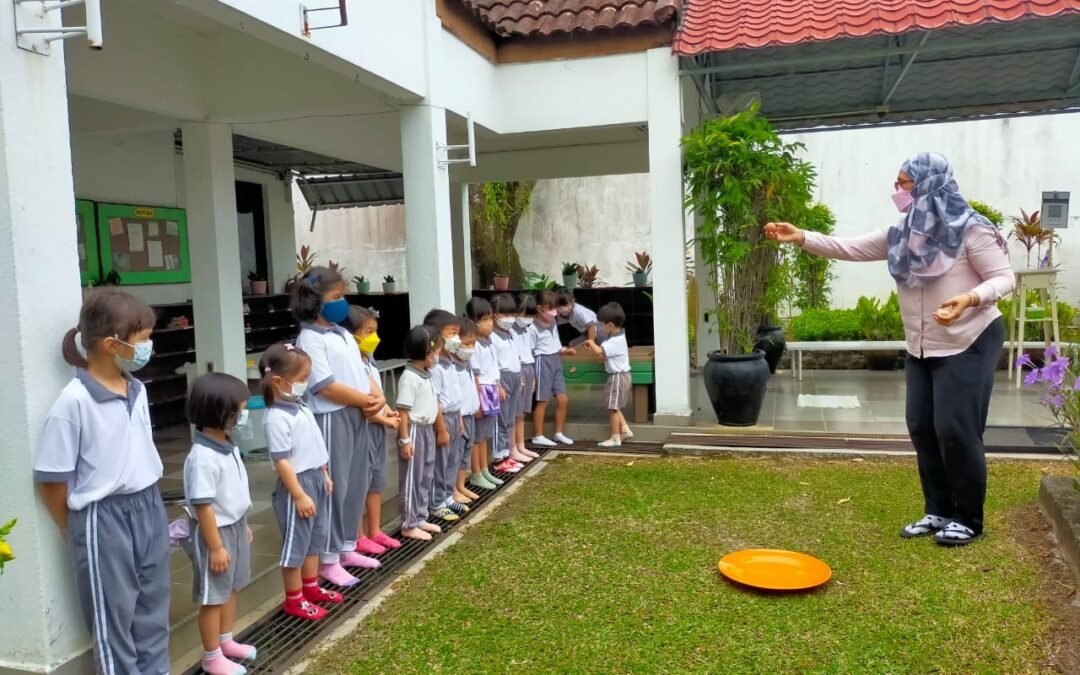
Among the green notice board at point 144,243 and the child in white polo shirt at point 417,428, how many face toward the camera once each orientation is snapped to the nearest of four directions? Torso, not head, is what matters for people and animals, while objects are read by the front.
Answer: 1

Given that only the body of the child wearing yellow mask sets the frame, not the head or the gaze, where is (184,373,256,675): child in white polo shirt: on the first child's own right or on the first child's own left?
on the first child's own right

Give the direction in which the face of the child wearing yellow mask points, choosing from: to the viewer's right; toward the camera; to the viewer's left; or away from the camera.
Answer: to the viewer's right

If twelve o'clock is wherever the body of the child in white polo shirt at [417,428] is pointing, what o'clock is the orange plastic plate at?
The orange plastic plate is roughly at 11 o'clock from the child in white polo shirt.

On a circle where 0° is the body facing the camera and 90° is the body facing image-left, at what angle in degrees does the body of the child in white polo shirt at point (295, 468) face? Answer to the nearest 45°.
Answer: approximately 315°

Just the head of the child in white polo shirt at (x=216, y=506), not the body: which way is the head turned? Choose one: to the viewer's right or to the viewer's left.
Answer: to the viewer's right

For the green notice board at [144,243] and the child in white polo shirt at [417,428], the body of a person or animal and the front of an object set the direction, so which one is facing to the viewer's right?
the child in white polo shirt

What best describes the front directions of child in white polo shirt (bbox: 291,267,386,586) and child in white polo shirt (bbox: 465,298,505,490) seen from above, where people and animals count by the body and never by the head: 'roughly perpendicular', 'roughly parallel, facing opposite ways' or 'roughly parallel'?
roughly parallel

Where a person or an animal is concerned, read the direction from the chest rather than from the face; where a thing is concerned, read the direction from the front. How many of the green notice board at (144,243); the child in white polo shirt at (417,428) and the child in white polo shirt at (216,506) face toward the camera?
1

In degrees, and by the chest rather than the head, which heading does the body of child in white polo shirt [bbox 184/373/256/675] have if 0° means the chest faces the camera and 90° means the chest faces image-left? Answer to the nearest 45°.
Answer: approximately 270°

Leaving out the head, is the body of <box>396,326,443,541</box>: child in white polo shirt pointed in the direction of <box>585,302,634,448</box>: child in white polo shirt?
no

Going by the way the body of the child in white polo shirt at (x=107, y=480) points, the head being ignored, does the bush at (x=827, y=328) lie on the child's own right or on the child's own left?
on the child's own left

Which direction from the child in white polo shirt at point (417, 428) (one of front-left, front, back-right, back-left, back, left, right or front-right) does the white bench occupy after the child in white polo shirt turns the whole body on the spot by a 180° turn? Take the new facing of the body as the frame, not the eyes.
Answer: back-right

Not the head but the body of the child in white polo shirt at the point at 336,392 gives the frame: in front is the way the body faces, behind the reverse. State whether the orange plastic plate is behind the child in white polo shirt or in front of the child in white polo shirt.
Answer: in front

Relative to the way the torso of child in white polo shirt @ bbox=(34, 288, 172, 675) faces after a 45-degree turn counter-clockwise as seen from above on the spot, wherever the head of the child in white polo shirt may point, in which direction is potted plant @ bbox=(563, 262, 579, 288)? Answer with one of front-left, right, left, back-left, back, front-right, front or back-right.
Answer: front-left

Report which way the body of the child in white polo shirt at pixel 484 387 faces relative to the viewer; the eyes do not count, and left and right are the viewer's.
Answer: facing the viewer and to the right of the viewer

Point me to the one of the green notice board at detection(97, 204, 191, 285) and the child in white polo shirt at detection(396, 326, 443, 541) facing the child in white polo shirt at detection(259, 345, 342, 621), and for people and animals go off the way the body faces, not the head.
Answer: the green notice board

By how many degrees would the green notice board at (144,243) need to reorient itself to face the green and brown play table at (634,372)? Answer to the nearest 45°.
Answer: approximately 45° to its left

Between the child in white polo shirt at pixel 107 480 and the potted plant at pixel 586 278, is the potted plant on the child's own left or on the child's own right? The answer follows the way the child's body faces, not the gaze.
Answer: on the child's own left

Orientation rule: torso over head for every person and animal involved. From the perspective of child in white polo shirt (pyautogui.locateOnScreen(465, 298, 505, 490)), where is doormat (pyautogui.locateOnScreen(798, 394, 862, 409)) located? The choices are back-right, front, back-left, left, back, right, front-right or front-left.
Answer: left

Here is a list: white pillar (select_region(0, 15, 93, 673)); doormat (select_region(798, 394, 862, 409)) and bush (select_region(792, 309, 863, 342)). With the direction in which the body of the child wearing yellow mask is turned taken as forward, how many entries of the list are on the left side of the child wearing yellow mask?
2

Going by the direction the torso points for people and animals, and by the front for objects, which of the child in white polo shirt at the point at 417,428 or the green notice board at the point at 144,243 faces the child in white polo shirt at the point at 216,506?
the green notice board

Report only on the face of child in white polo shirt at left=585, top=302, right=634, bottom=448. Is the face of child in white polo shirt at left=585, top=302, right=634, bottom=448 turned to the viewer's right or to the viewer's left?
to the viewer's left
